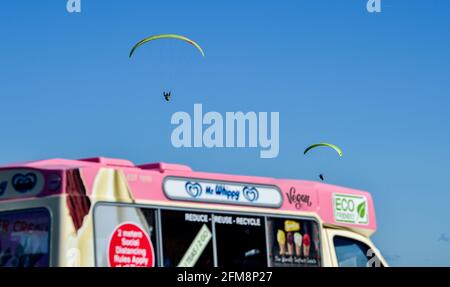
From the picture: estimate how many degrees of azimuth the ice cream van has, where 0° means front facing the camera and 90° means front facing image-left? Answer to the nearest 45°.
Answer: approximately 225°
